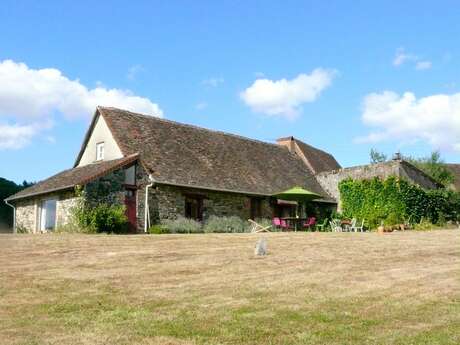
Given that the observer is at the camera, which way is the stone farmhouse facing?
facing the viewer and to the right of the viewer

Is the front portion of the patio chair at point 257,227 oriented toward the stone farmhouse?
no

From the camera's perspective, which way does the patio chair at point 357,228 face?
to the viewer's left

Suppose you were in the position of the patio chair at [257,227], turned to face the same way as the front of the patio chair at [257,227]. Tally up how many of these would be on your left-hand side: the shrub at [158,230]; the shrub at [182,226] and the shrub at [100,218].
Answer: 0

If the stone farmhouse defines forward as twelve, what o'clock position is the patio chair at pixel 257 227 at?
The patio chair is roughly at 11 o'clock from the stone farmhouse.

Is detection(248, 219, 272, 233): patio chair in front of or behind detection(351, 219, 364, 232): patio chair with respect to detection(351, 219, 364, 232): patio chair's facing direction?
in front

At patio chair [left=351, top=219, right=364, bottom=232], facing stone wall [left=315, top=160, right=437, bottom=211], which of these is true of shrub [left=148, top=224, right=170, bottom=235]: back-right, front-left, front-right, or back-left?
back-left

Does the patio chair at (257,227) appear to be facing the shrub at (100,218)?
no

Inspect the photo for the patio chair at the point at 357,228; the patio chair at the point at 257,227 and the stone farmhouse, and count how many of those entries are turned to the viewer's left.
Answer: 1

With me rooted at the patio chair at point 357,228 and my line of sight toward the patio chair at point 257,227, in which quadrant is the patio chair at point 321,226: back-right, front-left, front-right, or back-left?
front-right
